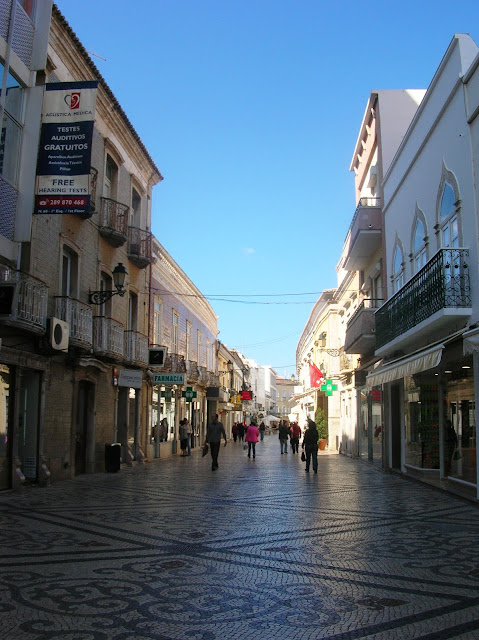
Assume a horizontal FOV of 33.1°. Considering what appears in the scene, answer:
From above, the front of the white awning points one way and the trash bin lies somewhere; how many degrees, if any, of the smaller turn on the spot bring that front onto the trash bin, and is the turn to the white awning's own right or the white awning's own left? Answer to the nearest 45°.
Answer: approximately 45° to the white awning's own right

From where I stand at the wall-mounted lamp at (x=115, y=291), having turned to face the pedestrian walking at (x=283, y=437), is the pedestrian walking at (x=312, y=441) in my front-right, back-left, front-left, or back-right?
front-right

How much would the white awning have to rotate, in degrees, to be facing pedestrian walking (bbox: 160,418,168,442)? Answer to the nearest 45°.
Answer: approximately 45° to its right

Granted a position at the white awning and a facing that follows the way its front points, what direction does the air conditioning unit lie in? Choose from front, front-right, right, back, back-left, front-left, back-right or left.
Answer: front

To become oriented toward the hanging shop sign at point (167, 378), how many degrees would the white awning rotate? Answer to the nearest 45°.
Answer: approximately 45° to its right

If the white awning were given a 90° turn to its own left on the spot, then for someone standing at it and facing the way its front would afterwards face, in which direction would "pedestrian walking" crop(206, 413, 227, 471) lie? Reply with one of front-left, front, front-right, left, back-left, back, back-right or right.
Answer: back-right

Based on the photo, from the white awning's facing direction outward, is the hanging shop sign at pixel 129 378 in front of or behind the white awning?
in front

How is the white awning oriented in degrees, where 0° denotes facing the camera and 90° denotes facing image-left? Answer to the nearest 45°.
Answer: approximately 90°

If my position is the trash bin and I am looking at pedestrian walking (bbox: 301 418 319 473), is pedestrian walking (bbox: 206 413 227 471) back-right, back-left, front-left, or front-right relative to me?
front-left

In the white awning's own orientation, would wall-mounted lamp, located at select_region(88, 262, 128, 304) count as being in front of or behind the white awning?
in front

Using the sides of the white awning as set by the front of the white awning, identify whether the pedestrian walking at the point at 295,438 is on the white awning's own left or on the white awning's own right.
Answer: on the white awning's own right

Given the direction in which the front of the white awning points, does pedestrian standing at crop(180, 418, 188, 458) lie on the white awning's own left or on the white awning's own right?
on the white awning's own right

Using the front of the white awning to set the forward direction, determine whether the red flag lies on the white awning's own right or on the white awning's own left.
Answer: on the white awning's own right

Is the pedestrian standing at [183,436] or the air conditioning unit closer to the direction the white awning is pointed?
the air conditioning unit

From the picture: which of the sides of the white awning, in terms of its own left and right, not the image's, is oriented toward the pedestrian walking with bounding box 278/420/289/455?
right

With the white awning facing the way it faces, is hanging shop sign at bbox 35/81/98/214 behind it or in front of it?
in front
